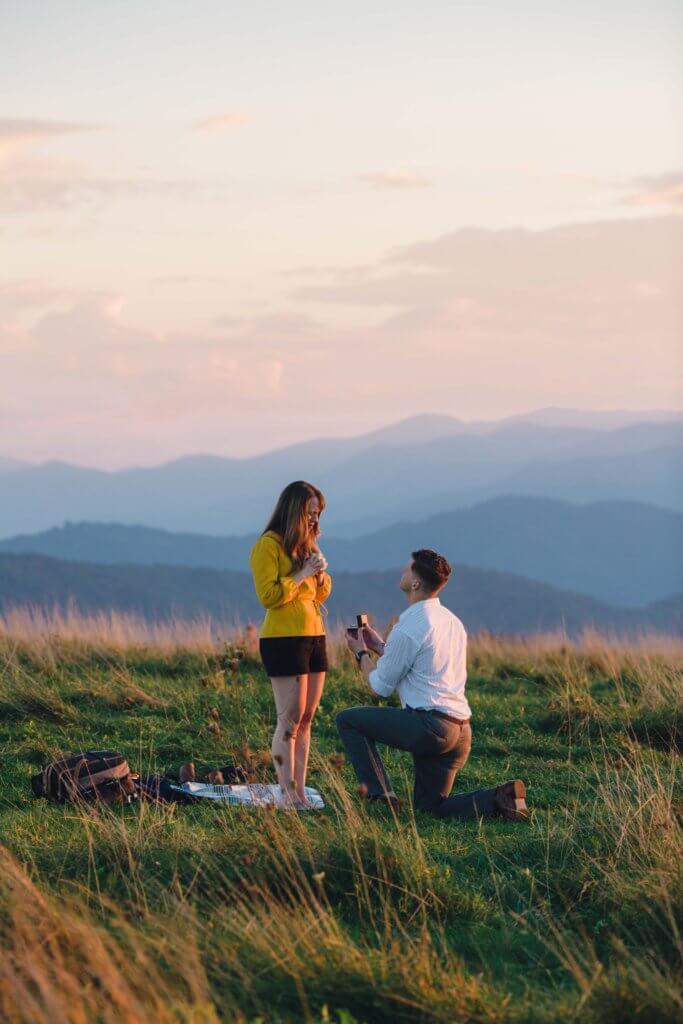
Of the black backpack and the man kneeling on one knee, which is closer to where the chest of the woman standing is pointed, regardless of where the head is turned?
the man kneeling on one knee

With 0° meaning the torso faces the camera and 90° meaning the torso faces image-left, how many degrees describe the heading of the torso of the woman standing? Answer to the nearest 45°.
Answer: approximately 315°

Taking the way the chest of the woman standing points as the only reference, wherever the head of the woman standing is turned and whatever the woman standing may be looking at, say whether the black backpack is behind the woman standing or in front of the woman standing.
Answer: behind

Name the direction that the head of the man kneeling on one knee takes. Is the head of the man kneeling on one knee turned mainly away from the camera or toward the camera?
away from the camera

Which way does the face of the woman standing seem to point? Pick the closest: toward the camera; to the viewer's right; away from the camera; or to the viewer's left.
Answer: to the viewer's right

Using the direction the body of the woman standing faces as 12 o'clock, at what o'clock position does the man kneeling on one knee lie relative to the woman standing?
The man kneeling on one knee is roughly at 11 o'clock from the woman standing.
